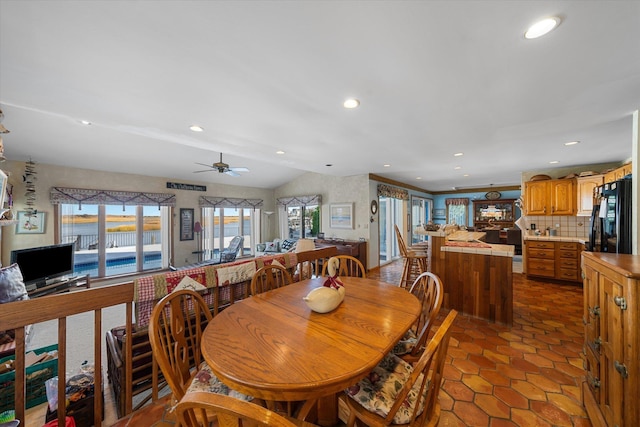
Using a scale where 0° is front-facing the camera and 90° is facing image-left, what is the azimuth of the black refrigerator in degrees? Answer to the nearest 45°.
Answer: approximately 45°

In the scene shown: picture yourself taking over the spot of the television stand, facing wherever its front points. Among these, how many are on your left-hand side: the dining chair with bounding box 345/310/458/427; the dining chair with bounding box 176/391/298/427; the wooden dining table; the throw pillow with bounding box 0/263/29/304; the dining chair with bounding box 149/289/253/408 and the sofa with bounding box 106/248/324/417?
0

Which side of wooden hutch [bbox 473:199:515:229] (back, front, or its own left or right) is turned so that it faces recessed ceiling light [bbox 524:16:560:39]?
front

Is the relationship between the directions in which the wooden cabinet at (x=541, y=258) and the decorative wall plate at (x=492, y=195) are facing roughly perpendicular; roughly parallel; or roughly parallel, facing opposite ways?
roughly parallel

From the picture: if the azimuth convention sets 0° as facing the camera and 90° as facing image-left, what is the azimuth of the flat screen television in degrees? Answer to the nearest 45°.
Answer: approximately 315°

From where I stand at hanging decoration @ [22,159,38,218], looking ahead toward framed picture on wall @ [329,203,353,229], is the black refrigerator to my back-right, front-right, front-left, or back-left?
front-right

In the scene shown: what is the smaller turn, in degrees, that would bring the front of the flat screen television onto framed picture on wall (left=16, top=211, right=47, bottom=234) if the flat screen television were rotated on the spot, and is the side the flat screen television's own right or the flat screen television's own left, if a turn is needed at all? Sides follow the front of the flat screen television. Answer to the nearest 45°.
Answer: approximately 135° to the flat screen television's own left

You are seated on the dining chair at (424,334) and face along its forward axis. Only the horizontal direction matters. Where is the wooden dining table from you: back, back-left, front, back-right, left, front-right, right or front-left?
front

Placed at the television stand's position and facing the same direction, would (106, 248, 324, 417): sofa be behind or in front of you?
in front

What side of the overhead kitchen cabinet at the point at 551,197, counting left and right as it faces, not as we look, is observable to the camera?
front

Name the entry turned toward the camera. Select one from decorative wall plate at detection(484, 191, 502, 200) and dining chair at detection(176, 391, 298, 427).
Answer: the decorative wall plate

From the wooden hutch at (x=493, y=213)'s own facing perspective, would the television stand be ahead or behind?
ahead

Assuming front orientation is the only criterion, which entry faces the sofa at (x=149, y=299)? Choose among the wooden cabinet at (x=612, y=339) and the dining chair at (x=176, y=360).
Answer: the wooden cabinet

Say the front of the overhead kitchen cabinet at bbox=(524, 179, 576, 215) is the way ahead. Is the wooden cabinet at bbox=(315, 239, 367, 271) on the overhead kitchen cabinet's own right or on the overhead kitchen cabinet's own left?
on the overhead kitchen cabinet's own right

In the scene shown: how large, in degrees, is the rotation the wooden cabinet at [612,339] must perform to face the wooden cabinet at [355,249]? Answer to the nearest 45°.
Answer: approximately 90° to its right

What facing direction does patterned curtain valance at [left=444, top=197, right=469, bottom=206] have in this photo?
toward the camera

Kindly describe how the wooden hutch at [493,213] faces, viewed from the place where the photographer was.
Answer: facing the viewer
